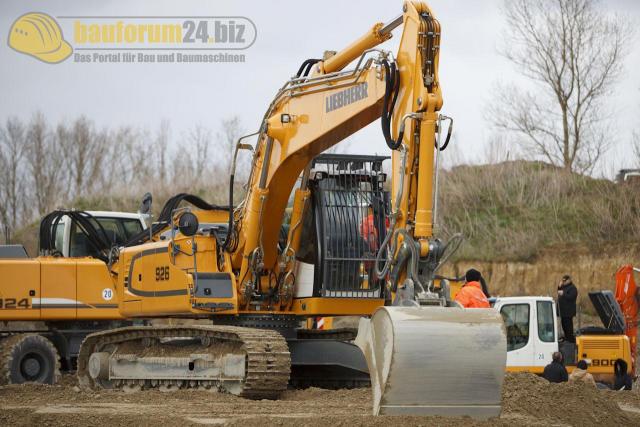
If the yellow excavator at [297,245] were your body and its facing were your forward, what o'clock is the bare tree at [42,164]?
The bare tree is roughly at 7 o'clock from the yellow excavator.

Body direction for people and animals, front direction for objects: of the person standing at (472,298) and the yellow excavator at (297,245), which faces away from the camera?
the person standing

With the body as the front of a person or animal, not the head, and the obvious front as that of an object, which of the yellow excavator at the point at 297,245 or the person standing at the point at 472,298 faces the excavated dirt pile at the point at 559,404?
the yellow excavator

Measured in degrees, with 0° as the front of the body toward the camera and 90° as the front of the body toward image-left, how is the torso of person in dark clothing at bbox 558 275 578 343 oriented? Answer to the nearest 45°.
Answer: approximately 90°

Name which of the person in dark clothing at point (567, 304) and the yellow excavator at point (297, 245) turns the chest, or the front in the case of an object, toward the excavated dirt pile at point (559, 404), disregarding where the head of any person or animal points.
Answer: the yellow excavator

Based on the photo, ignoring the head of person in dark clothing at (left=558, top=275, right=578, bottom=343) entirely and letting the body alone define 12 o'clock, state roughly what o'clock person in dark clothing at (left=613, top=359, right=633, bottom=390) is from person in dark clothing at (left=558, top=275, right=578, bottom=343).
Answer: person in dark clothing at (left=613, top=359, right=633, bottom=390) is roughly at 8 o'clock from person in dark clothing at (left=558, top=275, right=578, bottom=343).

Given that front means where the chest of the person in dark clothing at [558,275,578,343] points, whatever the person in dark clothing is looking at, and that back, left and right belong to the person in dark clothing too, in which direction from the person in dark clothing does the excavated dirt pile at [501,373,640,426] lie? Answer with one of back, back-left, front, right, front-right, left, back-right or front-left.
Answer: left

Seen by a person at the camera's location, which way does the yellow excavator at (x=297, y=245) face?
facing the viewer and to the right of the viewer

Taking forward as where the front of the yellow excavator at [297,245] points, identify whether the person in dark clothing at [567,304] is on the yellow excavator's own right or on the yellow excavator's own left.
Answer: on the yellow excavator's own left

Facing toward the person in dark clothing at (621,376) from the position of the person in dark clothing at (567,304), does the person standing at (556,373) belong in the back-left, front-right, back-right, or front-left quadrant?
front-right

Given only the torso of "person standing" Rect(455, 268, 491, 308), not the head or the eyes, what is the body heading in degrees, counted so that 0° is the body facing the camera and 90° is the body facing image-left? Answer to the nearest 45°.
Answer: approximately 180°

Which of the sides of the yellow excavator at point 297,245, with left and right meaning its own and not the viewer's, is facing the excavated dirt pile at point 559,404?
front
